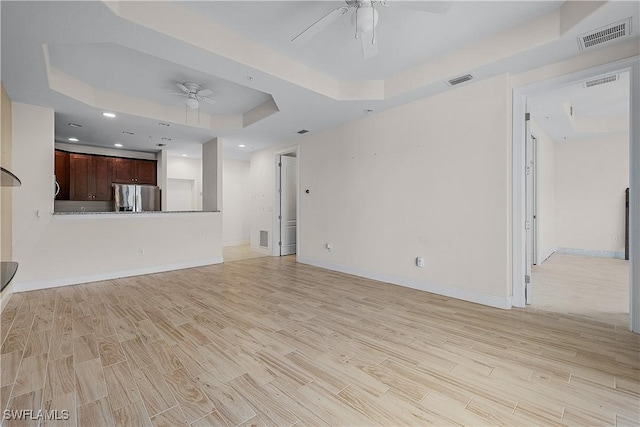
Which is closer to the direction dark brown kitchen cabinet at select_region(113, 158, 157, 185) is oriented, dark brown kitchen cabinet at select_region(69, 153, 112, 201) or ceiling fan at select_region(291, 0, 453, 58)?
the ceiling fan

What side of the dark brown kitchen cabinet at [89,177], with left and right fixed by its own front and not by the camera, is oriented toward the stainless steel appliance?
left

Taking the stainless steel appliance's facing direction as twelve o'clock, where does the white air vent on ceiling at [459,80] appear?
The white air vent on ceiling is roughly at 11 o'clock from the stainless steel appliance.

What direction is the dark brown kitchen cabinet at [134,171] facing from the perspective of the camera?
toward the camera

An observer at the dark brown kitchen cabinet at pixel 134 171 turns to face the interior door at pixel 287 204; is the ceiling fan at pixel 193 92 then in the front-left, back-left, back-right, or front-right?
front-right

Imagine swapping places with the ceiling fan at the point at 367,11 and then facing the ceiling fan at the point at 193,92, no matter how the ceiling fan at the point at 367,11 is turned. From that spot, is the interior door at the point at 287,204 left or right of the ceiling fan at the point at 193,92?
right

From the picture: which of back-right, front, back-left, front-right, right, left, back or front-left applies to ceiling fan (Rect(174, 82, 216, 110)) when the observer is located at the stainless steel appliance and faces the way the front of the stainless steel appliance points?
front

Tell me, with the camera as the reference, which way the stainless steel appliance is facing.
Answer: facing the viewer

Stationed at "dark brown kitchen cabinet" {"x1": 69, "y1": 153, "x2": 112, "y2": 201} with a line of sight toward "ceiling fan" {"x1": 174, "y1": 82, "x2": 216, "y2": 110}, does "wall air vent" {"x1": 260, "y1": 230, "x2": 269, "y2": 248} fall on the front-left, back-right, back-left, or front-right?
front-left

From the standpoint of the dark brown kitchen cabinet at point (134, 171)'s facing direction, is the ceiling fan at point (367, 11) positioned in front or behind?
in front

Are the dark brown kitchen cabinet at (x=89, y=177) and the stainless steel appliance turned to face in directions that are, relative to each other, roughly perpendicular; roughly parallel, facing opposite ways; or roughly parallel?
roughly parallel
